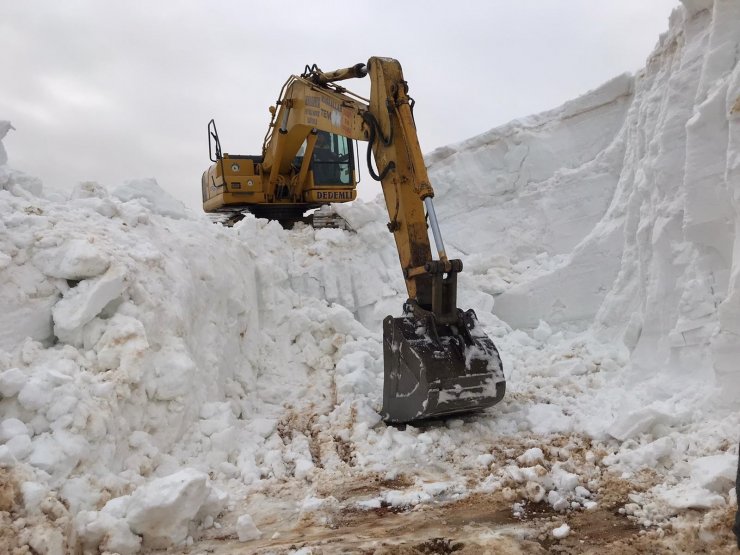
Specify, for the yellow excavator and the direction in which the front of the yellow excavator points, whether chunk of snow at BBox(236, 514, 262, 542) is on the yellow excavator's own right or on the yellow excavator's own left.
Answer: on the yellow excavator's own right

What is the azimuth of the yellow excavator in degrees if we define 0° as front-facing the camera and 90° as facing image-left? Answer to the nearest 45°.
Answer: approximately 315°
